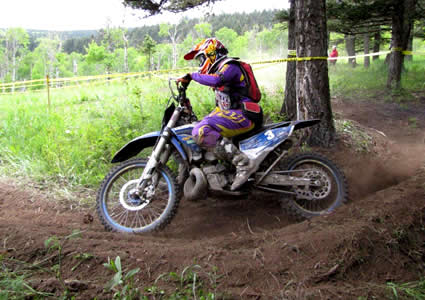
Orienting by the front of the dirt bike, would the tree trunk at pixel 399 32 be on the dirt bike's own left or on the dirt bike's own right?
on the dirt bike's own right

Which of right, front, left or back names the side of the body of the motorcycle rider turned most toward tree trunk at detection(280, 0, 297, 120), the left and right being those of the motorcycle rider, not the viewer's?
right

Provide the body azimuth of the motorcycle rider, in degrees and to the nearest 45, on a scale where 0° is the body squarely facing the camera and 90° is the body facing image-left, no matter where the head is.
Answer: approximately 90°

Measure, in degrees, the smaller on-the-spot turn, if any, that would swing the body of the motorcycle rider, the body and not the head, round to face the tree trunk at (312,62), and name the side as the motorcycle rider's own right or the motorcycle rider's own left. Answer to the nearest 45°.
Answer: approximately 135° to the motorcycle rider's own right

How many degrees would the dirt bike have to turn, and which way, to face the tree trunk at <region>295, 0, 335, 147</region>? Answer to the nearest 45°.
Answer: approximately 135° to its right

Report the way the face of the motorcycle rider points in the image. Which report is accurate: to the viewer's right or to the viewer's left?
to the viewer's left

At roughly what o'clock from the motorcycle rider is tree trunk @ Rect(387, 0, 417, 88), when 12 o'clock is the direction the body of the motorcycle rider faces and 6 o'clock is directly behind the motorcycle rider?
The tree trunk is roughly at 4 o'clock from the motorcycle rider.

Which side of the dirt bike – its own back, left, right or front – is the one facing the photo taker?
left
